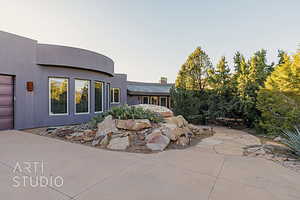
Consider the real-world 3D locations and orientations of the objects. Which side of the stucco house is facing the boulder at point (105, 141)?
front

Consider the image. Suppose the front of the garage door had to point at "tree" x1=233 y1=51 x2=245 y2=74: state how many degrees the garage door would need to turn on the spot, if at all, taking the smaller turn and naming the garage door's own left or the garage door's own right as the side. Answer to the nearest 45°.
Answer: approximately 45° to the garage door's own left

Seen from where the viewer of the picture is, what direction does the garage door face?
facing the viewer

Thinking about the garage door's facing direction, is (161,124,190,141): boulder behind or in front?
in front

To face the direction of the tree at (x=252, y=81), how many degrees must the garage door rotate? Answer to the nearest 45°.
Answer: approximately 45° to its left

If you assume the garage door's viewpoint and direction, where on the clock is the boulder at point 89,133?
The boulder is roughly at 11 o'clock from the garage door.

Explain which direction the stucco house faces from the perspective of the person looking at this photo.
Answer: facing the viewer and to the right of the viewer

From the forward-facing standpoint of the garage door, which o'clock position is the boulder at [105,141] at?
The boulder is roughly at 11 o'clock from the garage door.

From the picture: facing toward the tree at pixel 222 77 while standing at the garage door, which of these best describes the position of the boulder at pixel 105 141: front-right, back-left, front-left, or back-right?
front-right

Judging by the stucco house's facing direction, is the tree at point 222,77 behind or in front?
in front

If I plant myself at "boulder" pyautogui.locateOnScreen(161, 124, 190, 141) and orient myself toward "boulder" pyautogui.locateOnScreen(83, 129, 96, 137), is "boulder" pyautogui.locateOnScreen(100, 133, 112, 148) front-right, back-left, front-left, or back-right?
front-left

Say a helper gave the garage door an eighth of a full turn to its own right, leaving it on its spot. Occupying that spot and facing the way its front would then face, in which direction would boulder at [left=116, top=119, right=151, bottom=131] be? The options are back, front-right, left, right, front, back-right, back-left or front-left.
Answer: left

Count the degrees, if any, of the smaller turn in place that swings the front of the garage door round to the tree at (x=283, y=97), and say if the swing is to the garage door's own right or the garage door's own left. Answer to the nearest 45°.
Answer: approximately 45° to the garage door's own left

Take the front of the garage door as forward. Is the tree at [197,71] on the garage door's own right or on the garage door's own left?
on the garage door's own left

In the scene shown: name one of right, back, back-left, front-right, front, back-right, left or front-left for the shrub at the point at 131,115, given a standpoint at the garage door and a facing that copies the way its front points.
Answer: front-left

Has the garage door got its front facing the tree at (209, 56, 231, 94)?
no
